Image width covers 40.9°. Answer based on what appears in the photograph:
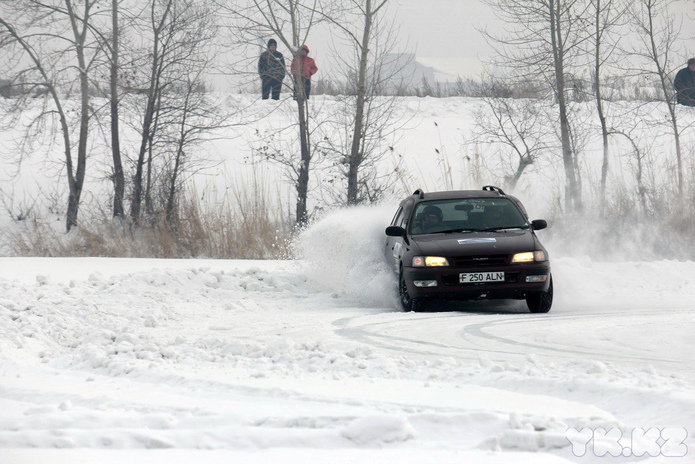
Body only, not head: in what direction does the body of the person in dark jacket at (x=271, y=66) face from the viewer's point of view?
toward the camera

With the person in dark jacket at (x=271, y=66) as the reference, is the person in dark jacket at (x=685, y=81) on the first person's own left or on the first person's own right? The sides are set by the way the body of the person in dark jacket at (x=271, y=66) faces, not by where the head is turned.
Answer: on the first person's own left

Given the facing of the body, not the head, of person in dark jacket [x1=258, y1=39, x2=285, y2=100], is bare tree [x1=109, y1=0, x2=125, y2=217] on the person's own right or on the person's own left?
on the person's own right

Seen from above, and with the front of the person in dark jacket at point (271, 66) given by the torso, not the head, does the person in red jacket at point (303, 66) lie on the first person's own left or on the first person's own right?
on the first person's own left
